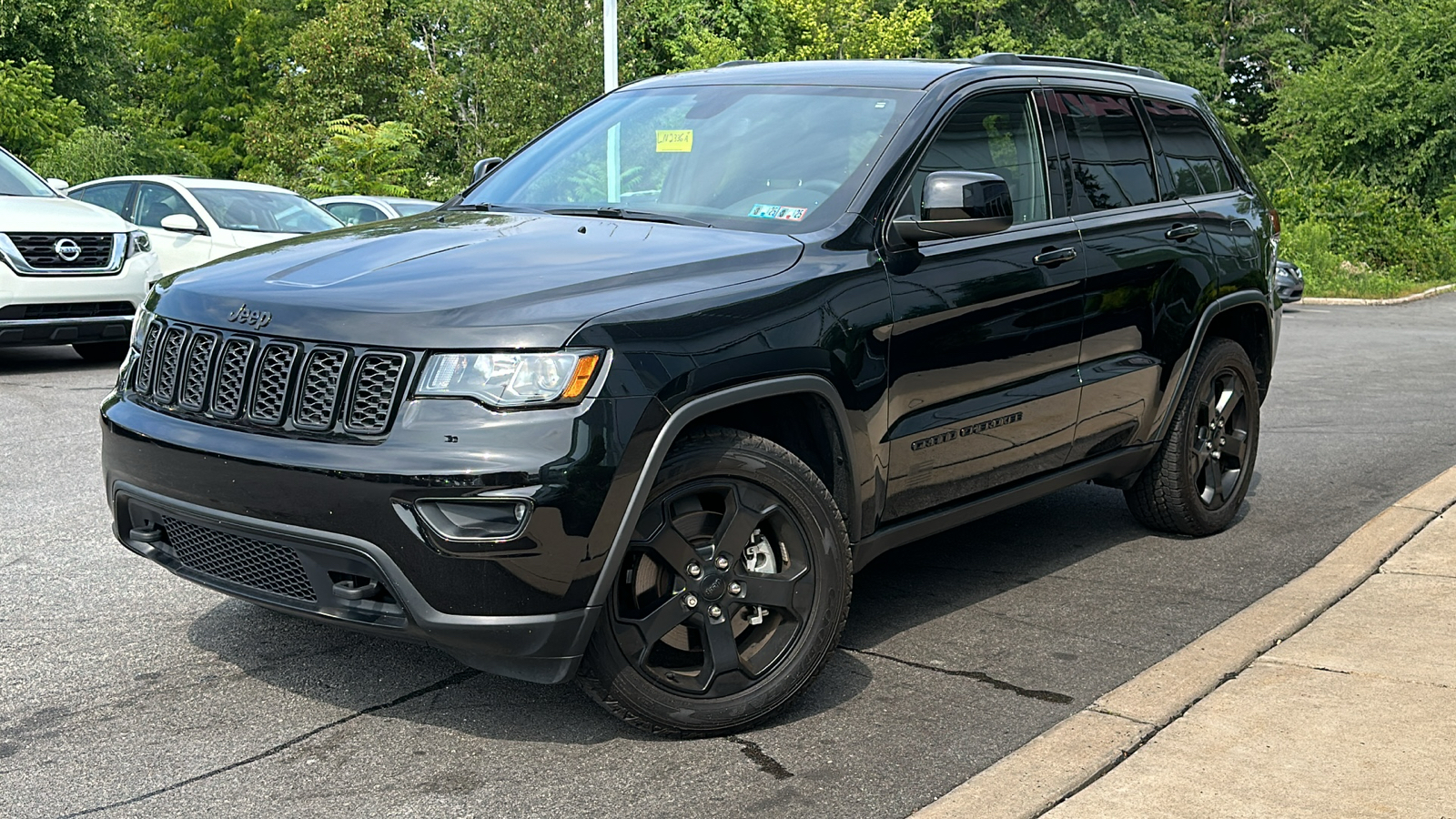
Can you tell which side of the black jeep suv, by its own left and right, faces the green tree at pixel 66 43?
right

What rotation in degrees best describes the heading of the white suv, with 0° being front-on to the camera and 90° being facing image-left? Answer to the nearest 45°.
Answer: approximately 315°

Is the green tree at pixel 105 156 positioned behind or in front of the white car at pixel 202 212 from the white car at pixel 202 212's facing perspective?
behind

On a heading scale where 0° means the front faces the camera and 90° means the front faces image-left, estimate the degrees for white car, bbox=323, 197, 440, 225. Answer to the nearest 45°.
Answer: approximately 315°

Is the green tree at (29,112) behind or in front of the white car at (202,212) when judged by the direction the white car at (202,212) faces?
behind

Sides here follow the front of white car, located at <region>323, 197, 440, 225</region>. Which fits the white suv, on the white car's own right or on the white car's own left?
on the white car's own right

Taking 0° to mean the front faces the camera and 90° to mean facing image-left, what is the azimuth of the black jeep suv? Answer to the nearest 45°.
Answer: approximately 45°

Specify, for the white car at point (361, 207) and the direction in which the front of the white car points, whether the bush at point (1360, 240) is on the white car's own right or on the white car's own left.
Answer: on the white car's own left

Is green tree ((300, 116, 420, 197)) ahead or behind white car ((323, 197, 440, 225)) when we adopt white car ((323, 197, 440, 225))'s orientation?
behind
